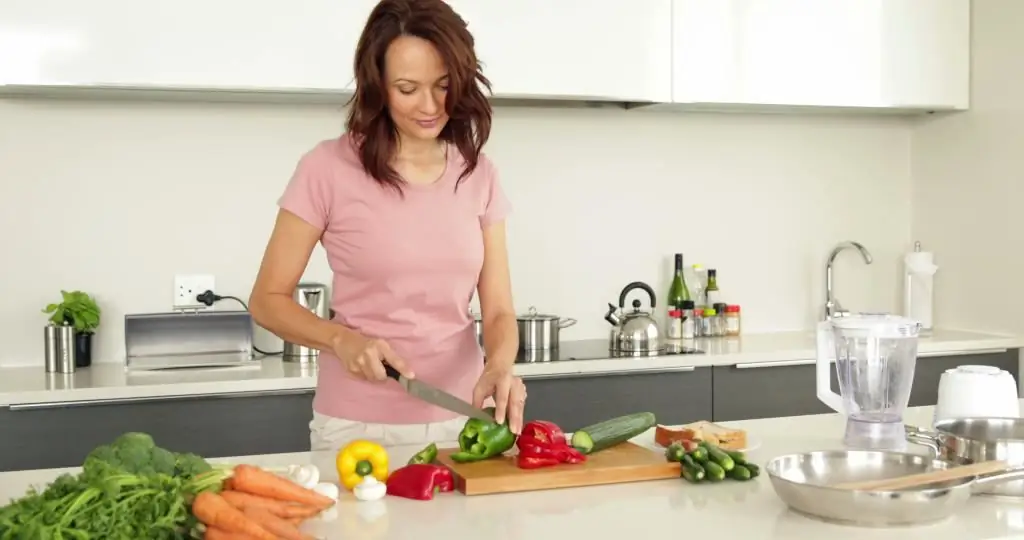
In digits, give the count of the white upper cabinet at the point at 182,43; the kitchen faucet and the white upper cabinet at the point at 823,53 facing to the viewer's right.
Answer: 1

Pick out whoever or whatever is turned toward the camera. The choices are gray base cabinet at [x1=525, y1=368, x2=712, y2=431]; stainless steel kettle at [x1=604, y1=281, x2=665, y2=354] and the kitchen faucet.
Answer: the gray base cabinet

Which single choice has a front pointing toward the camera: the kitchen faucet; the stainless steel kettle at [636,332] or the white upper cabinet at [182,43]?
the white upper cabinet

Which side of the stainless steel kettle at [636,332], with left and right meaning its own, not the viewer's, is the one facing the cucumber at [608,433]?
left

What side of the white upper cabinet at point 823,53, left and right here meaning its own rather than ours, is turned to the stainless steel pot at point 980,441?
front

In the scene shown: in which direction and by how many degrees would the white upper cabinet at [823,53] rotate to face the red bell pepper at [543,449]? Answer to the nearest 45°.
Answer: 0° — it already faces it

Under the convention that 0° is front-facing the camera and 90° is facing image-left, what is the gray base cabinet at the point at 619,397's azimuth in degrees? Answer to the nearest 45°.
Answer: approximately 0°

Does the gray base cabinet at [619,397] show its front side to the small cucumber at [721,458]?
yes

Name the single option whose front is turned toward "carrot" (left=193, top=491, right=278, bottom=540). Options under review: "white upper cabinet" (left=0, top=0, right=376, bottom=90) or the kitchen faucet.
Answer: the white upper cabinet

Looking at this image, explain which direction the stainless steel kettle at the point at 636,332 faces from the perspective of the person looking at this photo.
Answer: facing to the left of the viewer

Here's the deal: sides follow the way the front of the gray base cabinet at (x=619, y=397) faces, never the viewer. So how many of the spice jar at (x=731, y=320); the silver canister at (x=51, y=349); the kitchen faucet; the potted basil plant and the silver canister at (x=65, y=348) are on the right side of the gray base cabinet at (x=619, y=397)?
3

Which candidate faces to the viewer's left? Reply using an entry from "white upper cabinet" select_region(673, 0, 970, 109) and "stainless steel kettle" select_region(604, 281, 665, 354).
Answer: the stainless steel kettle

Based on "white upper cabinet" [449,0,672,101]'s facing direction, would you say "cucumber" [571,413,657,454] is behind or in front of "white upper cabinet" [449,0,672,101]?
in front

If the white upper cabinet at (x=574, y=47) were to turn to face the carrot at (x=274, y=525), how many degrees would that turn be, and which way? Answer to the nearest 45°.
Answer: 0° — it already faces it

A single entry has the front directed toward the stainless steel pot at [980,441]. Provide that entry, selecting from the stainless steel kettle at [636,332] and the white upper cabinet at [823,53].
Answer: the white upper cabinet

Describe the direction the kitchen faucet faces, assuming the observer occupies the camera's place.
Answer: facing to the right of the viewer

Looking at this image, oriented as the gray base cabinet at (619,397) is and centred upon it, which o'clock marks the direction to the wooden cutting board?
The wooden cutting board is roughly at 12 o'clock from the gray base cabinet.

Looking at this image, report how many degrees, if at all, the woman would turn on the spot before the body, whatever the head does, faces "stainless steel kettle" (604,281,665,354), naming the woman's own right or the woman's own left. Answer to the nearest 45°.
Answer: approximately 90° to the woman's own left
